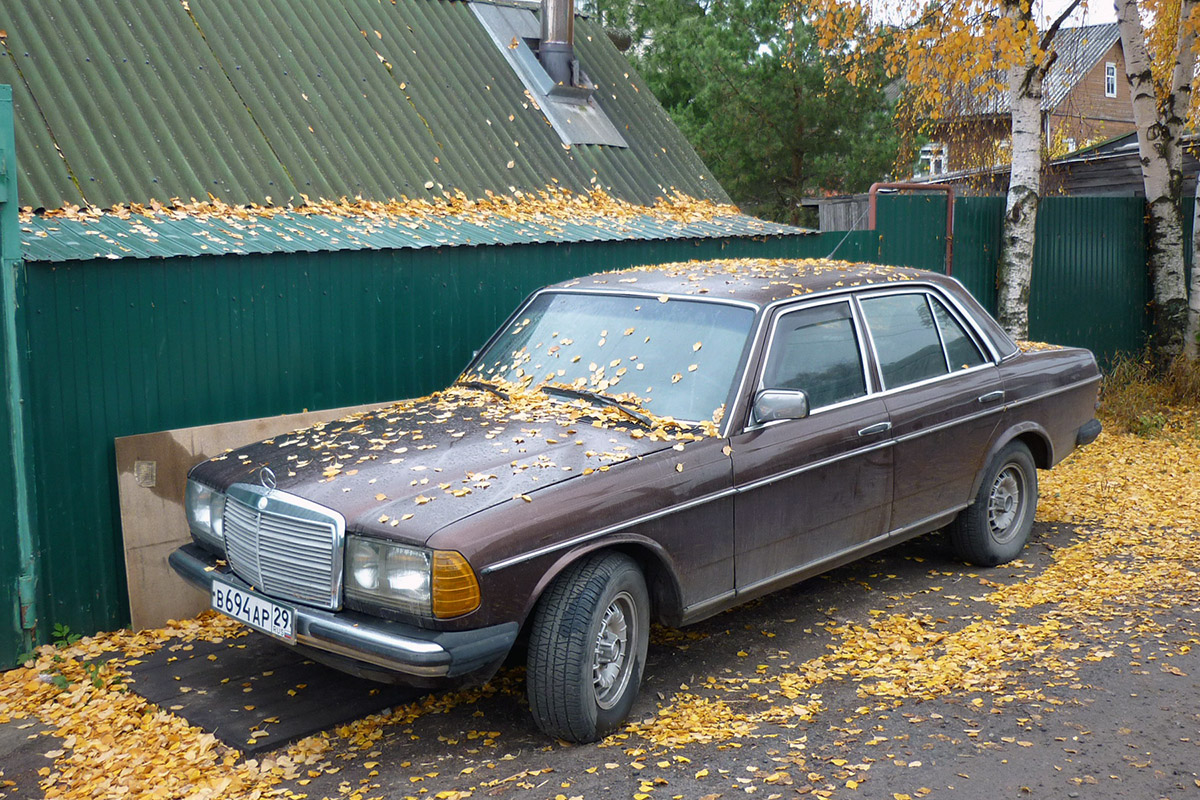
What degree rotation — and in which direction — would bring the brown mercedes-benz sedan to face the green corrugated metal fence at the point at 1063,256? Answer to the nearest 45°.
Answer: approximately 180°

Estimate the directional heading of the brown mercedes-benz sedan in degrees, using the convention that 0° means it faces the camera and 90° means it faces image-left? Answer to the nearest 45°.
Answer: approximately 45°

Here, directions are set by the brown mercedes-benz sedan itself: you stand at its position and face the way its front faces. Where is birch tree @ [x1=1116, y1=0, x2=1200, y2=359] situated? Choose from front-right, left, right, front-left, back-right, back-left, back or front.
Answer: back

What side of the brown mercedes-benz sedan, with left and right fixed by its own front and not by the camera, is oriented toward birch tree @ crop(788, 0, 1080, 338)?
back

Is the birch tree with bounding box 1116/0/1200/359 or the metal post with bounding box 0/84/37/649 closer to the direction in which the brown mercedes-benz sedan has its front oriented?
the metal post

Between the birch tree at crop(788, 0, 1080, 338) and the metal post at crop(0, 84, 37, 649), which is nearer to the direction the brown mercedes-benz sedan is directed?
the metal post
